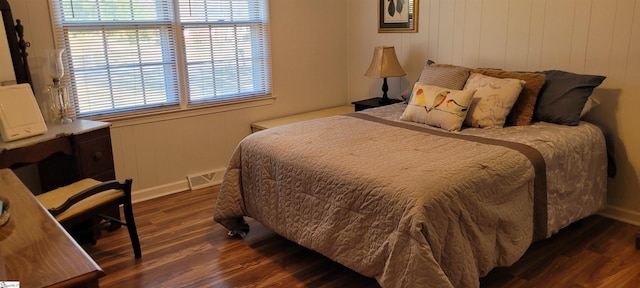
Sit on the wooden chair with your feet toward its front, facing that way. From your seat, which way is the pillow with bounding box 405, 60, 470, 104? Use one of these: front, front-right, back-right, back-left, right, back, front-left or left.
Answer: back-right

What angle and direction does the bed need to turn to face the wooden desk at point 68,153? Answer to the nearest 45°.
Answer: approximately 45° to its right

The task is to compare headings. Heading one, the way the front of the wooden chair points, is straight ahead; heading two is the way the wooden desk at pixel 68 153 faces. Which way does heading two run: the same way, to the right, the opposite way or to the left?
the opposite way

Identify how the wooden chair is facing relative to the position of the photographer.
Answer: facing away from the viewer and to the left of the viewer

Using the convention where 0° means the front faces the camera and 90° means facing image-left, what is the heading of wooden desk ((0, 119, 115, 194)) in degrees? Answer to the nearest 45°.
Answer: approximately 315°

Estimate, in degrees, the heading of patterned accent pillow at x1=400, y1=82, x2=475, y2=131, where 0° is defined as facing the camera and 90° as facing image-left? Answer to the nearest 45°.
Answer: approximately 45°

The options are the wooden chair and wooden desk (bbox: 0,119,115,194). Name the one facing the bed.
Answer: the wooden desk

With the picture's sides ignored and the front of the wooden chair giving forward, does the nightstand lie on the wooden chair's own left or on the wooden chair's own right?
on the wooden chair's own right

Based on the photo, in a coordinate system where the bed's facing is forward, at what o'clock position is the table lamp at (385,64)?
The table lamp is roughly at 4 o'clock from the bed.

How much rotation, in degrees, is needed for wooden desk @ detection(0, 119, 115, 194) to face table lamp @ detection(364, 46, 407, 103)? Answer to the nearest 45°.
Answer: approximately 45° to its left
